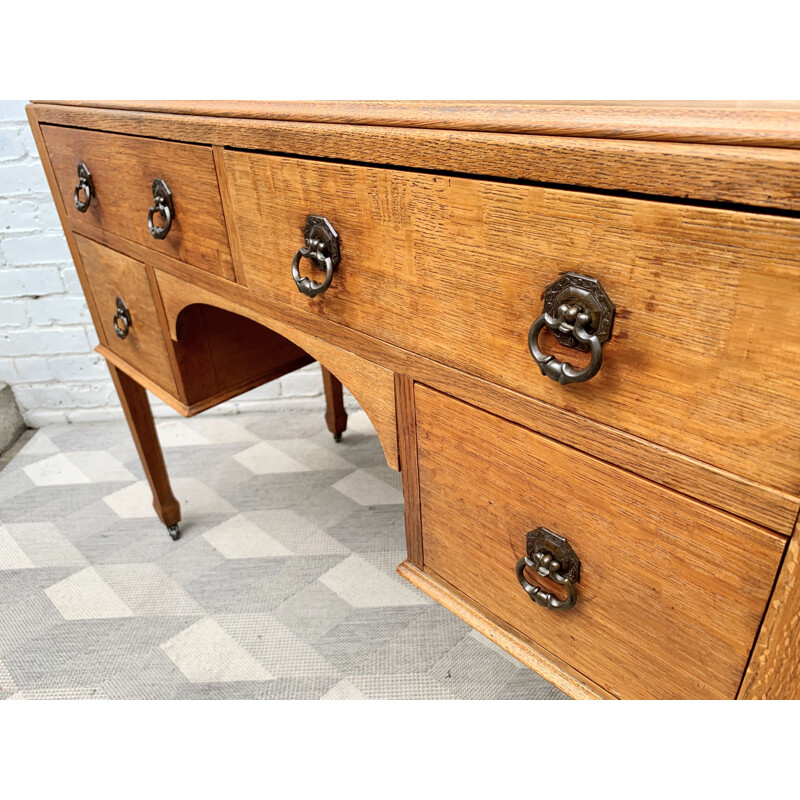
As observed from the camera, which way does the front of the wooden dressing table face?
facing the viewer and to the left of the viewer
